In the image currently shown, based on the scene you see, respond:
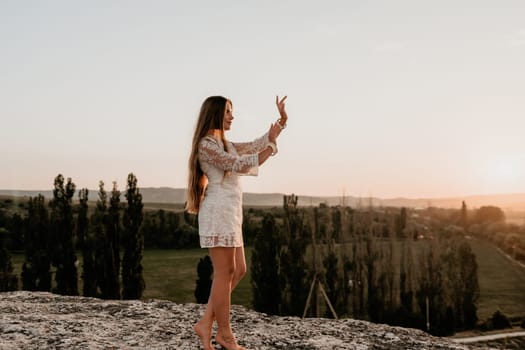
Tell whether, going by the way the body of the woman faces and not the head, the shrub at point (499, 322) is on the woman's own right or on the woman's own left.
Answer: on the woman's own left

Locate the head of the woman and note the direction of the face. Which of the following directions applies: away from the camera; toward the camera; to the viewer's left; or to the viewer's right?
to the viewer's right

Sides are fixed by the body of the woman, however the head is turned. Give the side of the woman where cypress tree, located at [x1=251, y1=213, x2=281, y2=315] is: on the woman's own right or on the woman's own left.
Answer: on the woman's own left

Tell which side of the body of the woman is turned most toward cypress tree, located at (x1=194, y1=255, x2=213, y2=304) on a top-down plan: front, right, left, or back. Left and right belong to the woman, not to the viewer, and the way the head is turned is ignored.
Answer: left

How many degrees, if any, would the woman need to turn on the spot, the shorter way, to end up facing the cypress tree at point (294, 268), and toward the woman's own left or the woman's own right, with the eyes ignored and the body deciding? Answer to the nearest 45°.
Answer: approximately 90° to the woman's own left

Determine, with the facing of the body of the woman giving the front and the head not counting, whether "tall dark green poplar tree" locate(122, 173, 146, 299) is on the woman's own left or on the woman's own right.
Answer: on the woman's own left

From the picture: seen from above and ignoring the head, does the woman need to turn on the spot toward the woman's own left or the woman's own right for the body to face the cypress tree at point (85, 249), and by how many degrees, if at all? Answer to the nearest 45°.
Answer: approximately 90° to the woman's own left

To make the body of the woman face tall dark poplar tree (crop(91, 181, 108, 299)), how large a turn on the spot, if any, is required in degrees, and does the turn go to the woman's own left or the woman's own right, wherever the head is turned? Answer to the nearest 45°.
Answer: approximately 90° to the woman's own left

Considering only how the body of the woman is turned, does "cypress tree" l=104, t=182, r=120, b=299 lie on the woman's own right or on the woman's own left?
on the woman's own left

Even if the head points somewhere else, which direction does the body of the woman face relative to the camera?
to the viewer's right

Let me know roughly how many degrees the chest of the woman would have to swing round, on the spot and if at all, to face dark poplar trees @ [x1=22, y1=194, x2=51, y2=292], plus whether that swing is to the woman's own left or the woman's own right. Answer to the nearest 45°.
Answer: approximately 90° to the woman's own left
